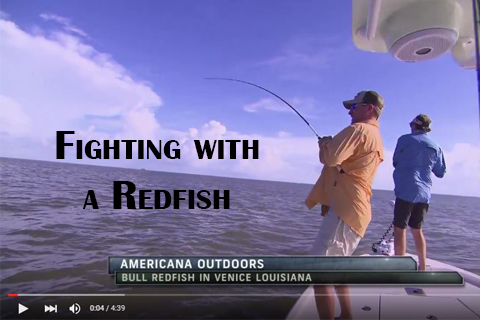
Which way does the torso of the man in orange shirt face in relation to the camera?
to the viewer's left

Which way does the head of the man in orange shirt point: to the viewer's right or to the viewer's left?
to the viewer's left
